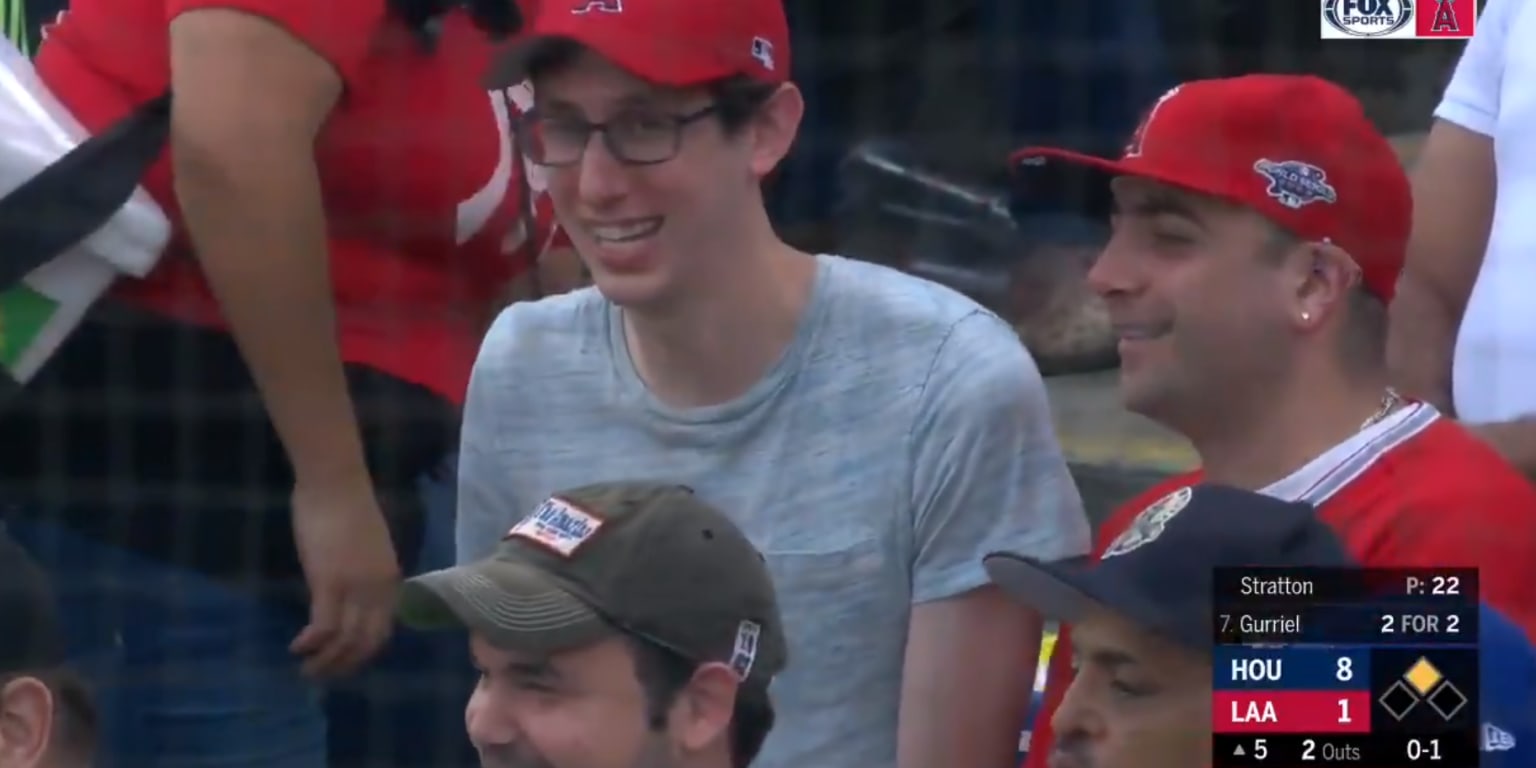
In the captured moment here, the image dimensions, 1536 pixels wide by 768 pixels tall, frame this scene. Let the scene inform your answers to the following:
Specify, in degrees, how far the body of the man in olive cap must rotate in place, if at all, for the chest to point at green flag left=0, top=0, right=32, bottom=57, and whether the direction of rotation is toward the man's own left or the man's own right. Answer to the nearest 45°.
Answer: approximately 90° to the man's own right

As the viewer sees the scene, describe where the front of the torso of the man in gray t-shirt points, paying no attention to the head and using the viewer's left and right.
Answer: facing the viewer and to the left of the viewer

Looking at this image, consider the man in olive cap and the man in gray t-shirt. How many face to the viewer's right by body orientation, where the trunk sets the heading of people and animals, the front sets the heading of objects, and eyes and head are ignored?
0

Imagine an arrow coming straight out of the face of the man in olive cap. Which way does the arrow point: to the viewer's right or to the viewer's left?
to the viewer's left

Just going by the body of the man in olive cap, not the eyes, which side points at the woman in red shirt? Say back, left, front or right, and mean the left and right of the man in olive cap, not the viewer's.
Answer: right

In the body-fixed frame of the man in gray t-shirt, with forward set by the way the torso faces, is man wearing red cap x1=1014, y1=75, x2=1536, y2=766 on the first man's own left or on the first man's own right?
on the first man's own left

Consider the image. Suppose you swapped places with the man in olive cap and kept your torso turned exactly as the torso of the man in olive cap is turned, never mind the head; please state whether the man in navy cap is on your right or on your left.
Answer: on your left

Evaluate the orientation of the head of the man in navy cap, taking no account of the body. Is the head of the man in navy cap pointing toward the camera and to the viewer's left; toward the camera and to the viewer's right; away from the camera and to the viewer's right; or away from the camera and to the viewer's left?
toward the camera and to the viewer's left

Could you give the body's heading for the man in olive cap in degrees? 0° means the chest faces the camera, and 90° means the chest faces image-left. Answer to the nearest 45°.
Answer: approximately 45°
